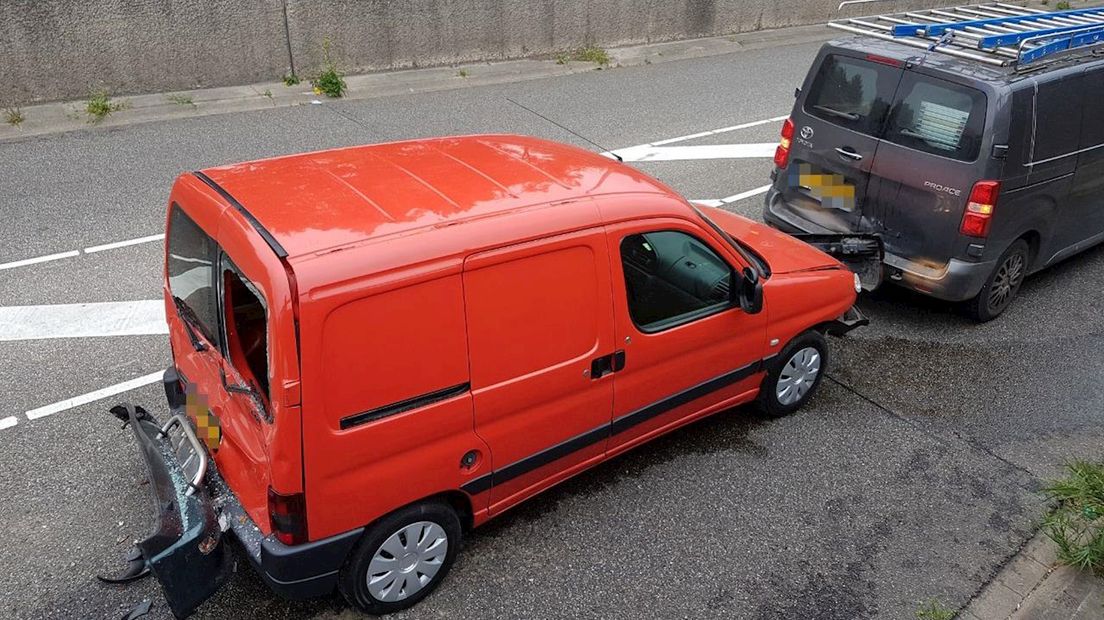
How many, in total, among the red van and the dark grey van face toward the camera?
0

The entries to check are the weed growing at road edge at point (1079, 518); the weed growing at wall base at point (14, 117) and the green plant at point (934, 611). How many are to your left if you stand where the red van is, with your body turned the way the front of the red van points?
1

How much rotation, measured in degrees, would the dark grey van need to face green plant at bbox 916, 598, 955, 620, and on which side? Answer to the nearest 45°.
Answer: approximately 135° to its right

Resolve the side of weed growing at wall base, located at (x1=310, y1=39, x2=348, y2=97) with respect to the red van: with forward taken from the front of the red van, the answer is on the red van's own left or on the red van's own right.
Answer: on the red van's own left

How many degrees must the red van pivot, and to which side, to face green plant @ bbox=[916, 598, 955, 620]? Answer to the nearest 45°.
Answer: approximately 45° to its right

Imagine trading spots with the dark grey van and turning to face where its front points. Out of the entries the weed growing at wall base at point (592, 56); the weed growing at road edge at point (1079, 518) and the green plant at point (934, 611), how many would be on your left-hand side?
1

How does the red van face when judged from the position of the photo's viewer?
facing away from the viewer and to the right of the viewer

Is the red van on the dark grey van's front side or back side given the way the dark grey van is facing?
on the back side

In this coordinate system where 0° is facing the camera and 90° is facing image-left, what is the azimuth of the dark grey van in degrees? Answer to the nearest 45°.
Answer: approximately 225°

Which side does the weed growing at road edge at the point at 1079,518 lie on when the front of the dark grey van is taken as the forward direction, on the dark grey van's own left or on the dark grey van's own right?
on the dark grey van's own right

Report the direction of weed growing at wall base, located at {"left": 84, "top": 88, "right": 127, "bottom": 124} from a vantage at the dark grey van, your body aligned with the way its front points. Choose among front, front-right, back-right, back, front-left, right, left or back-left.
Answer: back-left

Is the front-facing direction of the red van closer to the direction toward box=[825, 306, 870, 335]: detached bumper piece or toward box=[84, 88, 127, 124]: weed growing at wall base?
the detached bumper piece
